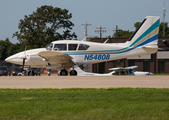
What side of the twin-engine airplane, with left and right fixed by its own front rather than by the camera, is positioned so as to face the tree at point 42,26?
right

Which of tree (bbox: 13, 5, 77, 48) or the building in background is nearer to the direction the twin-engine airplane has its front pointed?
the tree

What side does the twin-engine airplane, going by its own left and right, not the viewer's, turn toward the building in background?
right

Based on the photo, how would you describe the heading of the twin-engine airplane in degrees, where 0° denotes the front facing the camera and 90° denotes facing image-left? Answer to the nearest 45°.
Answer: approximately 90°
